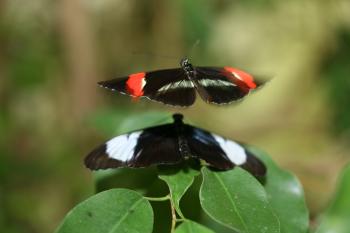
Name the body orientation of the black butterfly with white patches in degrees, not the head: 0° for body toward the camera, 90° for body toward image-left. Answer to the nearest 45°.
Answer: approximately 180°

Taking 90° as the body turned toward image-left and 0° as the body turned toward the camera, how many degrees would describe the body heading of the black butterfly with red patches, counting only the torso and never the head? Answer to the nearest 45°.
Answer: approximately 180°

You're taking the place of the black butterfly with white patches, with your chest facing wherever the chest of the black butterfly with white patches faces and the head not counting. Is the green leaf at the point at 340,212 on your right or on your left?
on your right

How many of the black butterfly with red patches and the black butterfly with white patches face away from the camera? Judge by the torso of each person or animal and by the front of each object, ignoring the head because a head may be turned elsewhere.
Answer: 2
